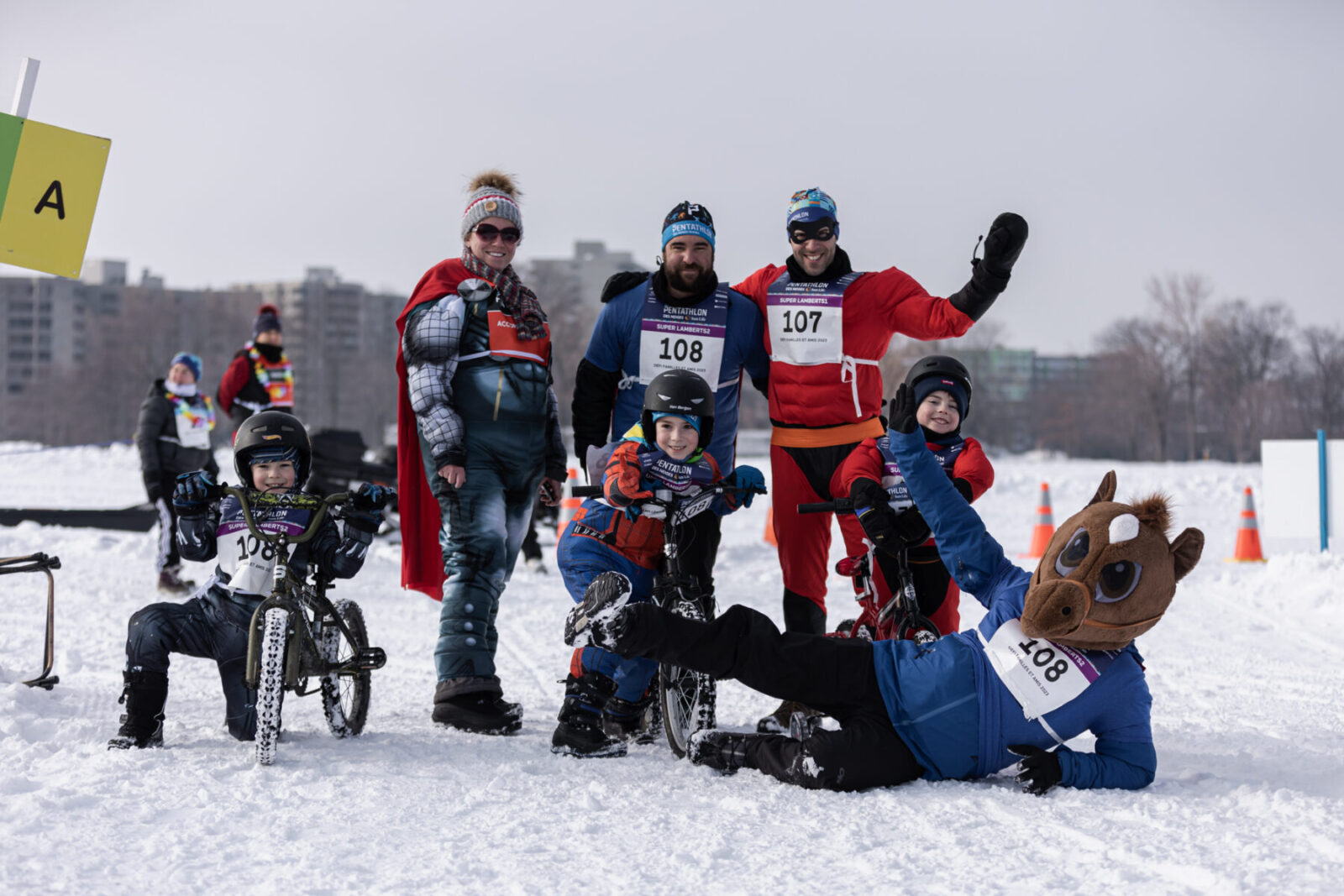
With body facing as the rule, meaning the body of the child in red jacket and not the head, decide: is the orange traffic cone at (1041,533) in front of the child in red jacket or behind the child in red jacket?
behind

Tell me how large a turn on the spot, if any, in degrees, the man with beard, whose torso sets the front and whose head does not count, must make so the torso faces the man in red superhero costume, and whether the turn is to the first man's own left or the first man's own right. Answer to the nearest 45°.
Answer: approximately 90° to the first man's own left

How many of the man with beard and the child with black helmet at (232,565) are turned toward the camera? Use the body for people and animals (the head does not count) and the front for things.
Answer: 2

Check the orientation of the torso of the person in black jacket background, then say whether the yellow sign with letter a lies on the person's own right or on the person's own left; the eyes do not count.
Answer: on the person's own right

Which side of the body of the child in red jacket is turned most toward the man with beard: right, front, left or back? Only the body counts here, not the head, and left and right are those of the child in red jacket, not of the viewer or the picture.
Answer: right

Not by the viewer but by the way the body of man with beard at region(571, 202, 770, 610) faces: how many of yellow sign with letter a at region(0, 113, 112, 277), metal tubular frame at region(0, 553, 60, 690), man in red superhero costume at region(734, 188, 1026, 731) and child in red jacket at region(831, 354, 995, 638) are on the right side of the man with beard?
2

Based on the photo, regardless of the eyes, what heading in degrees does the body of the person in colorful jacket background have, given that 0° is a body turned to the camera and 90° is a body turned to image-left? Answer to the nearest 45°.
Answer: approximately 315°

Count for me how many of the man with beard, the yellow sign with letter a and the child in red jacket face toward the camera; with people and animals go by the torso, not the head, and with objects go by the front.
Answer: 3
